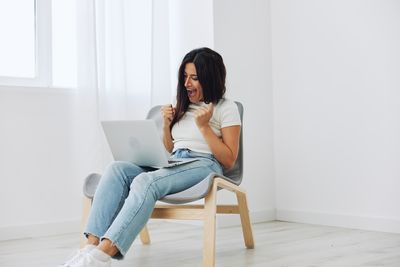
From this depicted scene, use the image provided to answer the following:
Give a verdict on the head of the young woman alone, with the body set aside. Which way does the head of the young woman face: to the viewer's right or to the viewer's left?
to the viewer's left

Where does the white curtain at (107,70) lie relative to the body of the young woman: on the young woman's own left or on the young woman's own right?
on the young woman's own right

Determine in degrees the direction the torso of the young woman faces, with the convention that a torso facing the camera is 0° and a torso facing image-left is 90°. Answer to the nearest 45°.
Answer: approximately 45°
